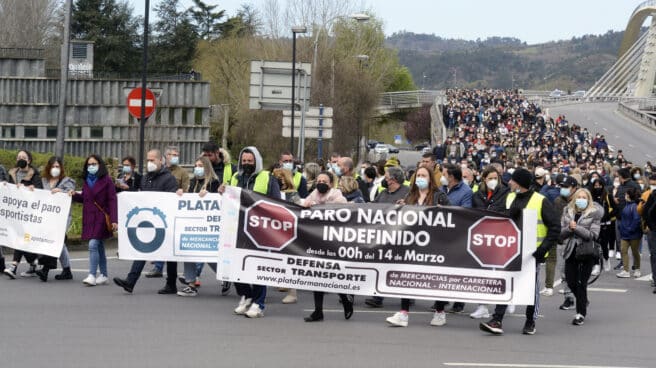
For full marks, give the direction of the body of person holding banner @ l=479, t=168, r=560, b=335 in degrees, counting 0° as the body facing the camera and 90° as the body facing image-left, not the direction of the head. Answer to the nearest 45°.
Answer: approximately 45°

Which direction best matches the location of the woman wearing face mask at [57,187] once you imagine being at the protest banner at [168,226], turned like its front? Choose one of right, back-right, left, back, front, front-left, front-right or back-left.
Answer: back-right

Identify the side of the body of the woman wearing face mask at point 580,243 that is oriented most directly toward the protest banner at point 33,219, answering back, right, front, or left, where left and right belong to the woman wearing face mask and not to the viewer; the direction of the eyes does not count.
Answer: right

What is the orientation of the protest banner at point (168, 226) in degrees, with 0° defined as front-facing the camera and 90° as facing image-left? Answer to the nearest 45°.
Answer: approximately 0°

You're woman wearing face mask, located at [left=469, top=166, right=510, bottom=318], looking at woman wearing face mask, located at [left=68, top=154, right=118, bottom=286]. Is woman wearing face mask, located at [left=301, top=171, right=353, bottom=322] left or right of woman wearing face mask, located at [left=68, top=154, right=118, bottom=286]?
left

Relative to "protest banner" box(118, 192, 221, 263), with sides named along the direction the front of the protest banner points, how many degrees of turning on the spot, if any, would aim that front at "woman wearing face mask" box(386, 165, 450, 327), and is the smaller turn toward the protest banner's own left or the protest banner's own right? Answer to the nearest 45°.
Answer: approximately 45° to the protest banner's own left

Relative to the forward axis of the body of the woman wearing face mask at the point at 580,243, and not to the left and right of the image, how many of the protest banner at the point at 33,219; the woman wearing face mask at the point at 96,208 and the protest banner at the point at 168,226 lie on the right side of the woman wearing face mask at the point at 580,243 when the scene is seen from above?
3

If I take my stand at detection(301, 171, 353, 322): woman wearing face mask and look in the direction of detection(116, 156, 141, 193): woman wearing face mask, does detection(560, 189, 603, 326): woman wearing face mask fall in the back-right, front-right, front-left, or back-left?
back-right
